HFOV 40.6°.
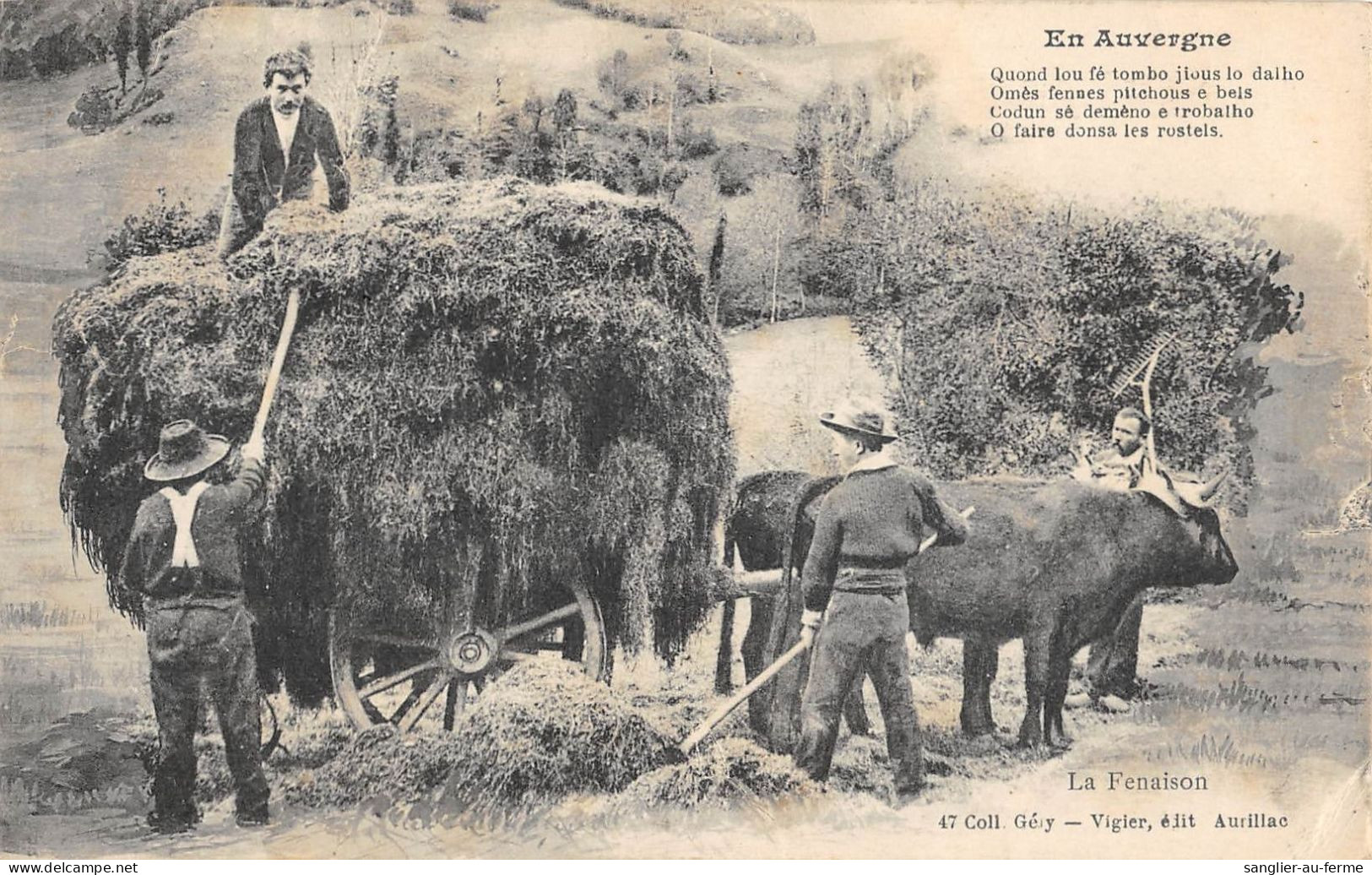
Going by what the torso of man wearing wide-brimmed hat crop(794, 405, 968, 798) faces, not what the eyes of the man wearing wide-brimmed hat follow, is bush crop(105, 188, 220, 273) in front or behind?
in front

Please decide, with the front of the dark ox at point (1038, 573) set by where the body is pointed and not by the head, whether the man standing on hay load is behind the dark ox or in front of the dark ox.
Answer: behind

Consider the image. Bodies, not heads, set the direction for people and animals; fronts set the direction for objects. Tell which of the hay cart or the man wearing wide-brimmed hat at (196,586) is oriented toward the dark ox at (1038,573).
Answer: the hay cart

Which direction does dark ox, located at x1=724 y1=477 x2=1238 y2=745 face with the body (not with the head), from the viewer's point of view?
to the viewer's right

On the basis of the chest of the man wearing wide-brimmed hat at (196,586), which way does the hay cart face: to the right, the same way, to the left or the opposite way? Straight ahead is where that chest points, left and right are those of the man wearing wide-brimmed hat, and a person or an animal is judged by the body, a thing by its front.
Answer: to the right

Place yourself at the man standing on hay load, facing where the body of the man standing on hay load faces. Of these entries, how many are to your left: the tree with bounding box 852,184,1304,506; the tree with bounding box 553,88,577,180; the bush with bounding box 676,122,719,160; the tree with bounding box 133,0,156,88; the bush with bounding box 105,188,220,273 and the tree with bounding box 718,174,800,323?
4

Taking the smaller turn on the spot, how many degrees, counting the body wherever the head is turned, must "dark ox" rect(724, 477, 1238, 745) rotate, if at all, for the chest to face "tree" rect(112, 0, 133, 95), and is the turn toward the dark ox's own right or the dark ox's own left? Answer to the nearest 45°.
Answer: approximately 180°

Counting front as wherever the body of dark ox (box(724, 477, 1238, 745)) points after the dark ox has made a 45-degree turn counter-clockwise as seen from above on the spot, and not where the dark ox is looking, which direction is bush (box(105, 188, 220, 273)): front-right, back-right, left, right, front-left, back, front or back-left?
back-left

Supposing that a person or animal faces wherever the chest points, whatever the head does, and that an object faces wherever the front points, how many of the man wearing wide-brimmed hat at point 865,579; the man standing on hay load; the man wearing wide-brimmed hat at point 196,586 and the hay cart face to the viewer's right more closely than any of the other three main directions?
1

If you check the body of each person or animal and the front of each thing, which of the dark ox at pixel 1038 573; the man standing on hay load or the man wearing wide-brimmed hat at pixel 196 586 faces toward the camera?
the man standing on hay load

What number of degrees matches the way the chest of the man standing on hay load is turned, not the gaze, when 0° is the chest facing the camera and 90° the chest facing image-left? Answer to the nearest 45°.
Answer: approximately 0°

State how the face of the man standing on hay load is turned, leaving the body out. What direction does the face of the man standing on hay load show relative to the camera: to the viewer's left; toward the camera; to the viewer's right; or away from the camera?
toward the camera

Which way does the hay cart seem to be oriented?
to the viewer's right

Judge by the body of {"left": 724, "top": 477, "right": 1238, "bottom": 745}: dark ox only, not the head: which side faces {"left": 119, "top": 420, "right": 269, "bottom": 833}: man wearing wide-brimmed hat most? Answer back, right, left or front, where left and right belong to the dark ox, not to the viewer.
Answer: back

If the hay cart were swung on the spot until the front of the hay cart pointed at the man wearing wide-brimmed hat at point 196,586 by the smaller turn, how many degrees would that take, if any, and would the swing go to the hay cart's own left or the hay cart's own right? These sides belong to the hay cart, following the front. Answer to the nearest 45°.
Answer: approximately 180°
